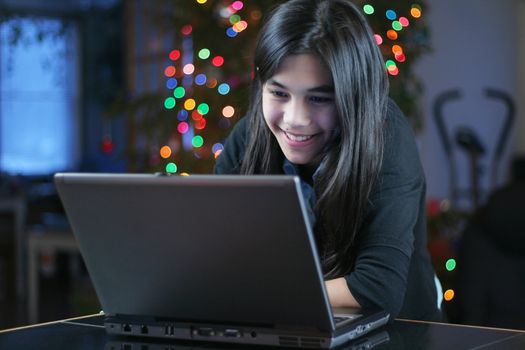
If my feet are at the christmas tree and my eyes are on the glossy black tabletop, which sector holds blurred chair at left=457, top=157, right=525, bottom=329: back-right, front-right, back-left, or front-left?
front-left

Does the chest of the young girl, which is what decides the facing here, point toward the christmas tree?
no

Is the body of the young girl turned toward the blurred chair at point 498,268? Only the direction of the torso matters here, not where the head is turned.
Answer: no

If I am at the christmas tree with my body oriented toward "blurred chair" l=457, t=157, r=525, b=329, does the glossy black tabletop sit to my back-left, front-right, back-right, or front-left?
front-right

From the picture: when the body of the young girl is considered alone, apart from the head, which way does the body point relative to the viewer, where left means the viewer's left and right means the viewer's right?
facing the viewer and to the left of the viewer

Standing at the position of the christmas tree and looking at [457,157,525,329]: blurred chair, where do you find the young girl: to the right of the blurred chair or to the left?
right

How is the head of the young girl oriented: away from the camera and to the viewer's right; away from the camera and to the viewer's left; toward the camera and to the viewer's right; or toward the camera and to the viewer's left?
toward the camera and to the viewer's left
